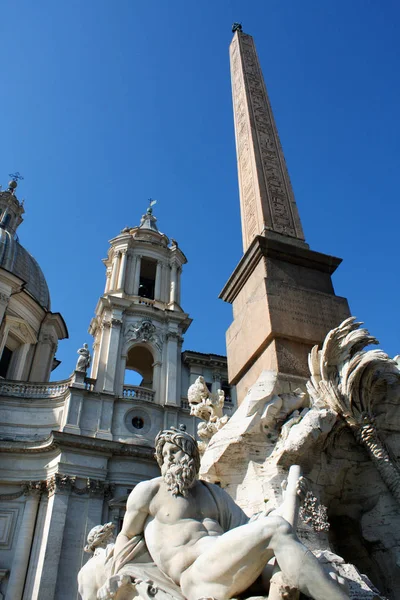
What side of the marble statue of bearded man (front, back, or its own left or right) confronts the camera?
front

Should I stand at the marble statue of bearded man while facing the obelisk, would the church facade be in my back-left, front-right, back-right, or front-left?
front-left

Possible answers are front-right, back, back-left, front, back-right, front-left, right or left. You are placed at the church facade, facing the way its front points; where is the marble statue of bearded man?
front

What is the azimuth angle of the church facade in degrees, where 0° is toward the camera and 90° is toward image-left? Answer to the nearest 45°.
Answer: approximately 0°

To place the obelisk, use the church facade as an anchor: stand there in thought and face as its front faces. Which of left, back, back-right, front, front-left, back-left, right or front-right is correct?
front

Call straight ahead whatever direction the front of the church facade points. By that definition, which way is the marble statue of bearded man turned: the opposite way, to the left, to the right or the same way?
the same way

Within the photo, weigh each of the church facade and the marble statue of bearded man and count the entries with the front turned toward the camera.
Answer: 2

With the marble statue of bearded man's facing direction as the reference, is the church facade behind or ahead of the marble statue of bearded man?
behind
